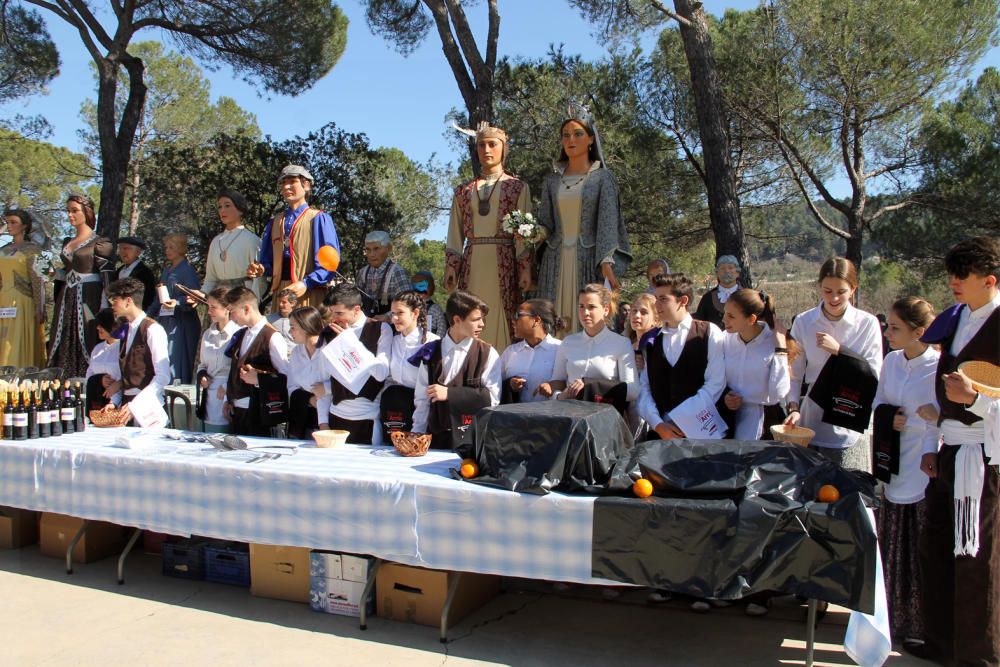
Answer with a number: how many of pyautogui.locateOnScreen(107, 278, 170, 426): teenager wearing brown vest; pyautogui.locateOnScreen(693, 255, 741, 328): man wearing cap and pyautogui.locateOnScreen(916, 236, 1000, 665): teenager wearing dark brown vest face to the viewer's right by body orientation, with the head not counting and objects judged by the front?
0

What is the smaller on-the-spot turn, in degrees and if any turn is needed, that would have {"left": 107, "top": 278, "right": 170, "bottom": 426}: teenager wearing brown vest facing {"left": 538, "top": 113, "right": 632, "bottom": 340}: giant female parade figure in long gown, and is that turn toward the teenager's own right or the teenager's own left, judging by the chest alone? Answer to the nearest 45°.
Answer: approximately 135° to the teenager's own left

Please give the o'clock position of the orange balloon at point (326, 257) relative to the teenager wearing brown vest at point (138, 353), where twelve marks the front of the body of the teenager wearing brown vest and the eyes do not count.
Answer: The orange balloon is roughly at 7 o'clock from the teenager wearing brown vest.

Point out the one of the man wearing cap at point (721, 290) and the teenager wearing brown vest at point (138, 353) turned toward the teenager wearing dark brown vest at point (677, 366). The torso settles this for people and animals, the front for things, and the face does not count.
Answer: the man wearing cap

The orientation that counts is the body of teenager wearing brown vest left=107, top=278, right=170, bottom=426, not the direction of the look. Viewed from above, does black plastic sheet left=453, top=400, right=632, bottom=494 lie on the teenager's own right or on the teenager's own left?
on the teenager's own left

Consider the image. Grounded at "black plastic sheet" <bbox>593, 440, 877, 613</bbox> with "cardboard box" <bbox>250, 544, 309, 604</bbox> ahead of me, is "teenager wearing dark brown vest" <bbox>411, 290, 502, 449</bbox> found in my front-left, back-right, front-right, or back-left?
front-right

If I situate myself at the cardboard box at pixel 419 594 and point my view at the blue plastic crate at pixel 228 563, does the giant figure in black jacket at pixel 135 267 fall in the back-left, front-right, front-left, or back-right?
front-right

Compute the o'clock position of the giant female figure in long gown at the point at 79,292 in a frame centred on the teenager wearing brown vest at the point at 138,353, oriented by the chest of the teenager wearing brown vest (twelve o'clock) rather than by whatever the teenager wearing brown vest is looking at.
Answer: The giant female figure in long gown is roughly at 4 o'clock from the teenager wearing brown vest.

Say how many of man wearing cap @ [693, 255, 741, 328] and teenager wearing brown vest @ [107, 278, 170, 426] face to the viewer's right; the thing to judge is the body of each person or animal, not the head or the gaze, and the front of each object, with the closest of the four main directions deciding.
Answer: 0

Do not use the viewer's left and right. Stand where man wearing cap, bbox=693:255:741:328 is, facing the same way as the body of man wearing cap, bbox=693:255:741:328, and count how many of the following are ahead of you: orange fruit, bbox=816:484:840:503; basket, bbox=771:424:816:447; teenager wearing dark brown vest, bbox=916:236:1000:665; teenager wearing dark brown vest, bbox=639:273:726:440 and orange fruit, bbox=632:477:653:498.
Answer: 5

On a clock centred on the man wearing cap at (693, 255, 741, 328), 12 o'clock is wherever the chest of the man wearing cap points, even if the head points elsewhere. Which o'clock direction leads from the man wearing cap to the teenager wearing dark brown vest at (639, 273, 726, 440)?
The teenager wearing dark brown vest is roughly at 12 o'clock from the man wearing cap.

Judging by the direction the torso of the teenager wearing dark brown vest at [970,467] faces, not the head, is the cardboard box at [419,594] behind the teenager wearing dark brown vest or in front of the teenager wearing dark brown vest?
in front

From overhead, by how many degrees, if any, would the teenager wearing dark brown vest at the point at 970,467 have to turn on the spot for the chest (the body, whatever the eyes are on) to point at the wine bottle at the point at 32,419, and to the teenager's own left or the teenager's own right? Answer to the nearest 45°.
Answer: approximately 45° to the teenager's own right

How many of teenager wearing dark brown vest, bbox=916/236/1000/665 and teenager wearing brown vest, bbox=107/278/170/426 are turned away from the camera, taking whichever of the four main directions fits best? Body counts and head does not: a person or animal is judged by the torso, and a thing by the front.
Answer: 0

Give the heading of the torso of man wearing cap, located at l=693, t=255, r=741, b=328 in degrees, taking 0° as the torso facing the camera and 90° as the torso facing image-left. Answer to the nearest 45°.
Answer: approximately 0°

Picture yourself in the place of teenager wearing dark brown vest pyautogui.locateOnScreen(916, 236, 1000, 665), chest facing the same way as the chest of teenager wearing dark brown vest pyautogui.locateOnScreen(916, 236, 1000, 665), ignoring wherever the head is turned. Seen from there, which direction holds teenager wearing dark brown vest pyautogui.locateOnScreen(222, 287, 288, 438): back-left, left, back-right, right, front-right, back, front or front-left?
front-right
